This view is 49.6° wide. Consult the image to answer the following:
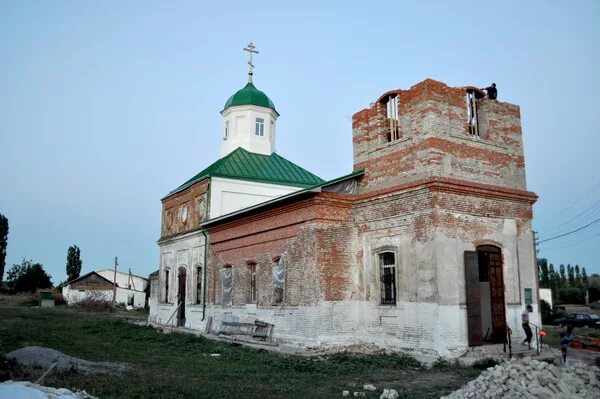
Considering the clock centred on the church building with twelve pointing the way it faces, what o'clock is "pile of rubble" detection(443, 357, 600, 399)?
The pile of rubble is roughly at 1 o'clock from the church building.

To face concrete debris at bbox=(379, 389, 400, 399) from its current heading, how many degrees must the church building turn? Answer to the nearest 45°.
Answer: approximately 45° to its right

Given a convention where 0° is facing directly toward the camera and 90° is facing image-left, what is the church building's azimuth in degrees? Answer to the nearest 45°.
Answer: approximately 315°

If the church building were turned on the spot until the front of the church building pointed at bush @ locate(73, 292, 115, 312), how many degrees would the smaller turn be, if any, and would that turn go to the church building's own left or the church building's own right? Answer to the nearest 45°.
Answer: approximately 180°

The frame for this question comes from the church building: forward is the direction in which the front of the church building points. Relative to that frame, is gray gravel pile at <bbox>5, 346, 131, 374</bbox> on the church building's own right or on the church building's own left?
on the church building's own right
